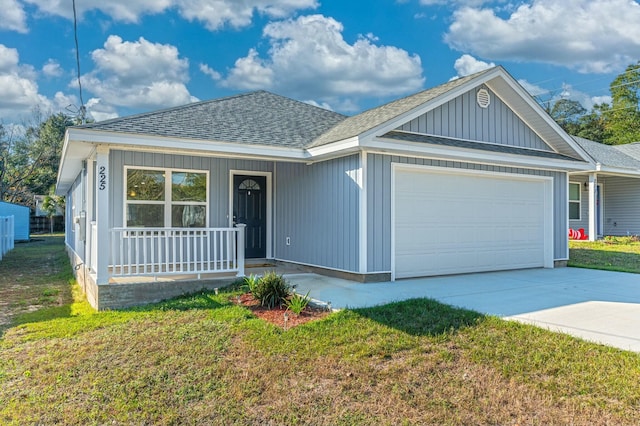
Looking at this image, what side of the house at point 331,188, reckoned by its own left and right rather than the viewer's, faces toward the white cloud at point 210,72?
back

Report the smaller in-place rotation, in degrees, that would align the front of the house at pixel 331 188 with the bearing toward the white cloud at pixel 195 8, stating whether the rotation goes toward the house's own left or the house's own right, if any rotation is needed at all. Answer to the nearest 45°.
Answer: approximately 180°

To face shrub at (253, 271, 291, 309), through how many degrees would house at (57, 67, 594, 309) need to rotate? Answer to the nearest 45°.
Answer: approximately 45° to its right

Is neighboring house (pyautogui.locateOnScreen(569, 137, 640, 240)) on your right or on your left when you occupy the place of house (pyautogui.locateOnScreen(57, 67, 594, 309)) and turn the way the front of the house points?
on your left

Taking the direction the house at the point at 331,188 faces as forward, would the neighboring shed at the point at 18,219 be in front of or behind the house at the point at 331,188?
behind

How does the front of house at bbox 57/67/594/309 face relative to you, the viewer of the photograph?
facing the viewer and to the right of the viewer

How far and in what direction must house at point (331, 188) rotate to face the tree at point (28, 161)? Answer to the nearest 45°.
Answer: approximately 180°

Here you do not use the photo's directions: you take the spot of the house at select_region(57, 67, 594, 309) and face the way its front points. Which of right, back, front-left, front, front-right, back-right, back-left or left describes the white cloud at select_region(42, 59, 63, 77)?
back

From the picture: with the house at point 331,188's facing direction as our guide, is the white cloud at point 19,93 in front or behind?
behind
